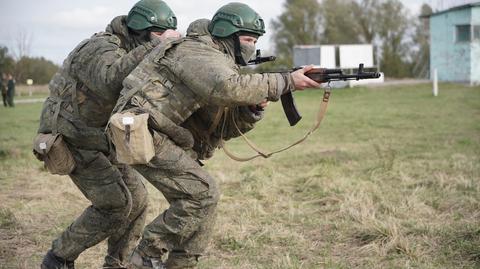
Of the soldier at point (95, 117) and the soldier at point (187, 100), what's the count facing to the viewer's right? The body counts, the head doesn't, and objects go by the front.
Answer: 2

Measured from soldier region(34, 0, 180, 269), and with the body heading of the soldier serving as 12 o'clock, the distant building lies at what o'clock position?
The distant building is roughly at 10 o'clock from the soldier.

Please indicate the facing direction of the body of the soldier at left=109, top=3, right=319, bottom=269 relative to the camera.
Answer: to the viewer's right

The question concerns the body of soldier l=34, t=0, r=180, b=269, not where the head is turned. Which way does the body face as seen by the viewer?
to the viewer's right

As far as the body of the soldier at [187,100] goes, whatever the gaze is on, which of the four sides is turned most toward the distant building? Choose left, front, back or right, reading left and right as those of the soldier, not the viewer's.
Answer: left

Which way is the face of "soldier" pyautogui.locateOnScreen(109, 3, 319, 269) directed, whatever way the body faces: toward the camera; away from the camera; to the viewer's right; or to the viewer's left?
to the viewer's right
